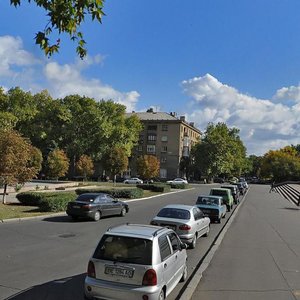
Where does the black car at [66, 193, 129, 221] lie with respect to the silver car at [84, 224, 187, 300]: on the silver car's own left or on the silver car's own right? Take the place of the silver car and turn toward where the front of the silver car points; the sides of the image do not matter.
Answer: on the silver car's own left

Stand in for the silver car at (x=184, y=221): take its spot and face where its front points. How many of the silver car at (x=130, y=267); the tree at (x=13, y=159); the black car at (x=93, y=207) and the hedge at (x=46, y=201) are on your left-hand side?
3

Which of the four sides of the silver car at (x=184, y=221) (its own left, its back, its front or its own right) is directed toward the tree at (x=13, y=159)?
left

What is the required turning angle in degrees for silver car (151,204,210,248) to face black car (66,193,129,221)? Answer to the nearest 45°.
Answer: approximately 90° to its left

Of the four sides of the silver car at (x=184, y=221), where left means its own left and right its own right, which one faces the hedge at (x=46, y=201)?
left

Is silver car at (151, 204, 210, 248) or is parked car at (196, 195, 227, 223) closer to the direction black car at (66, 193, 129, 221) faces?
the parked car

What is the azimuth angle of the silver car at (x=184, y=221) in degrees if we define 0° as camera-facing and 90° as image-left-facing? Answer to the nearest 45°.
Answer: approximately 225°

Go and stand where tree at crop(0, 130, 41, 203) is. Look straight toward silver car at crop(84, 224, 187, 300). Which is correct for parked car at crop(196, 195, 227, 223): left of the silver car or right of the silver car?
left

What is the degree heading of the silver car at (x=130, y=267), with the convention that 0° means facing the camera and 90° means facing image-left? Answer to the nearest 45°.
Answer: approximately 225°

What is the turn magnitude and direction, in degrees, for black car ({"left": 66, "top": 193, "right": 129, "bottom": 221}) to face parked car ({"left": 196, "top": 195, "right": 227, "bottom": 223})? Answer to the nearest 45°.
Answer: approximately 45° to its right
